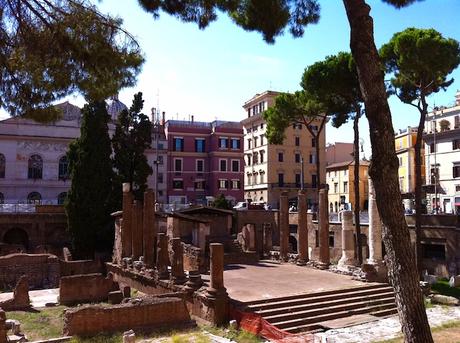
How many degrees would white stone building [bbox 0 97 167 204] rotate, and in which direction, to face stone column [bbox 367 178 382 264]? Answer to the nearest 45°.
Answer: approximately 45° to its left

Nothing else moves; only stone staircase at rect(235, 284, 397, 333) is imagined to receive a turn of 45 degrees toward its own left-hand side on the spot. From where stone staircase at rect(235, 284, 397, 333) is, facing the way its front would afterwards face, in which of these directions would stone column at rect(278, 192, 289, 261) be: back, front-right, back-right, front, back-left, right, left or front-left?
left

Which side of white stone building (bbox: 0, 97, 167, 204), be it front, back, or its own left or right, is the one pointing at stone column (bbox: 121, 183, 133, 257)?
front

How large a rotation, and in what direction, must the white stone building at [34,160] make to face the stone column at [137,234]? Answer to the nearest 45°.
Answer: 0° — it already faces it

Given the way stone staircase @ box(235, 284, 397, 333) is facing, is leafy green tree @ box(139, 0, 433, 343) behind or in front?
in front

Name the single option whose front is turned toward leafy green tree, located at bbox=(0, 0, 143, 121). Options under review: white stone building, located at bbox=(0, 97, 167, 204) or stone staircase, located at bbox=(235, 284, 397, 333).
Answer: the white stone building

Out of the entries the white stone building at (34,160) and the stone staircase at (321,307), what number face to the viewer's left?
0

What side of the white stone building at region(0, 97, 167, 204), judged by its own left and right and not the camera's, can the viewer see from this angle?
front

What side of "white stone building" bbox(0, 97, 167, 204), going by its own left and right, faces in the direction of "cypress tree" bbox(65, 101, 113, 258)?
front

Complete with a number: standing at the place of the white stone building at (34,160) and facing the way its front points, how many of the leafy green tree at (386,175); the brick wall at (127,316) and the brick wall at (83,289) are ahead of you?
3

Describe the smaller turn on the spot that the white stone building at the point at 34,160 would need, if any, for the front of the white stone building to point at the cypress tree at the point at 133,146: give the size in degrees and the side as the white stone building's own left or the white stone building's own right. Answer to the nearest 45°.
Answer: approximately 45° to the white stone building's own left

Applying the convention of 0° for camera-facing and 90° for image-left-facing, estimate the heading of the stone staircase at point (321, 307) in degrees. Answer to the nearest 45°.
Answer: approximately 315°

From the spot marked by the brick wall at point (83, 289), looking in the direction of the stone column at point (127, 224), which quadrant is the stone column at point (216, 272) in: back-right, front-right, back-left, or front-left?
back-right

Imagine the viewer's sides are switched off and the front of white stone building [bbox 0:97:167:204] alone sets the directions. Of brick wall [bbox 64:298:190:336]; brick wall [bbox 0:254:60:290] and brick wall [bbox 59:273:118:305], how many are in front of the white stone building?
3
